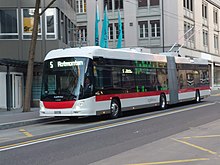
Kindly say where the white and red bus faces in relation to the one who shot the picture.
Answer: facing the viewer and to the left of the viewer
